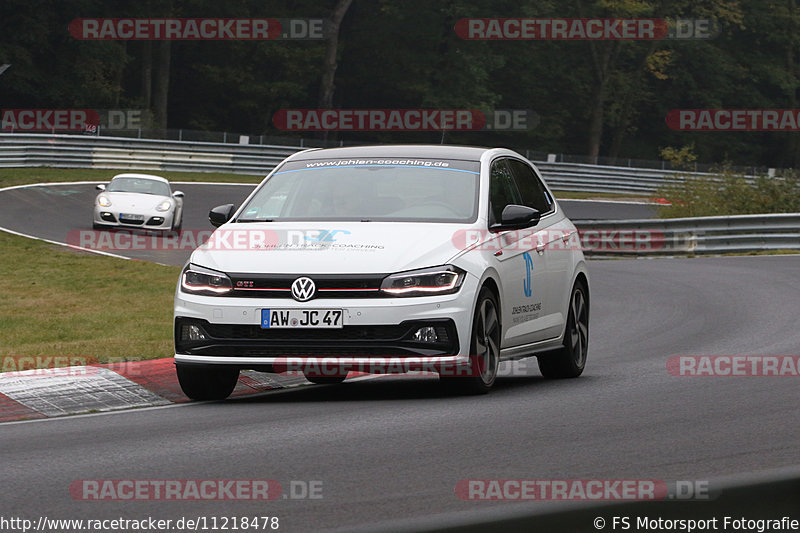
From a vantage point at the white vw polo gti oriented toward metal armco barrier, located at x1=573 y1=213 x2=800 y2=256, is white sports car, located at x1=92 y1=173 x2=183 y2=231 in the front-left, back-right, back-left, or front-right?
front-left

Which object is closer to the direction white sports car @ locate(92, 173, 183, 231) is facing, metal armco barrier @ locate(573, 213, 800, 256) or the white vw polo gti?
the white vw polo gti

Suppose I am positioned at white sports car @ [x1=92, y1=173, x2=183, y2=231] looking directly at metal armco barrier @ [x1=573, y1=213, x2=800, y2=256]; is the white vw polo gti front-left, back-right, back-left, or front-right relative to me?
front-right

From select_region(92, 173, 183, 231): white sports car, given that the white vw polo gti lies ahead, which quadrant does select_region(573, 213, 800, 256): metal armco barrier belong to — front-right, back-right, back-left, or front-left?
front-left

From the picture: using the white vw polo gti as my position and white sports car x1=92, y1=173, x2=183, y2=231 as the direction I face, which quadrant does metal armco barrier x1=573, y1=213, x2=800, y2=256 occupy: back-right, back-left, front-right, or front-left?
front-right

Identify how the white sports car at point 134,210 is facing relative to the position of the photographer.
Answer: facing the viewer

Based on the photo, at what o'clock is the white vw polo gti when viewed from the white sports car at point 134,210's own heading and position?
The white vw polo gti is roughly at 12 o'clock from the white sports car.

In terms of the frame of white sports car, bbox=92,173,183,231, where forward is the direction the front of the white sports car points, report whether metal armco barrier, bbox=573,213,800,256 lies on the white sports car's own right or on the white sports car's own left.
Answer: on the white sports car's own left
